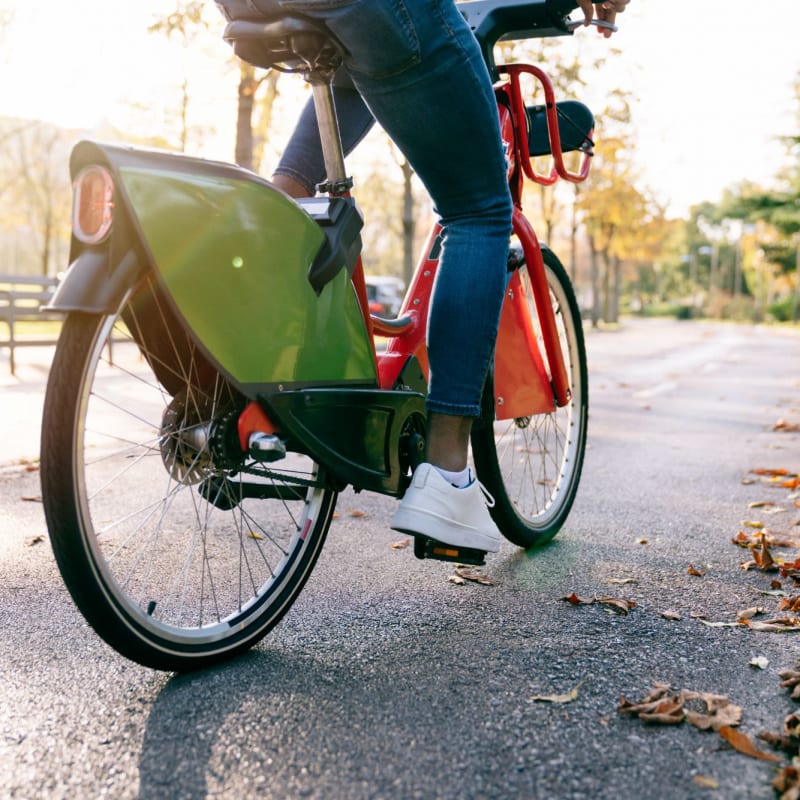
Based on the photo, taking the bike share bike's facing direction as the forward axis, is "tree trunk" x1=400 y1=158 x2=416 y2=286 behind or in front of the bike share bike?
in front

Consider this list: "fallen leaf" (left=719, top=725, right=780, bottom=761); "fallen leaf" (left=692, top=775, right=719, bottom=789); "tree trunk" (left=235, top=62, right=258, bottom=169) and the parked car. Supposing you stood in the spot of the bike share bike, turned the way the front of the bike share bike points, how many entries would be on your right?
2

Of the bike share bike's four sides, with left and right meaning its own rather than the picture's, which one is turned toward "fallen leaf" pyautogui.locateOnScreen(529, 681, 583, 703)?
right

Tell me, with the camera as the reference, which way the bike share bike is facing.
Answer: facing away from the viewer and to the right of the viewer

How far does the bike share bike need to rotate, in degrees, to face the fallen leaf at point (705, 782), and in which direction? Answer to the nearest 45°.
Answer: approximately 90° to its right

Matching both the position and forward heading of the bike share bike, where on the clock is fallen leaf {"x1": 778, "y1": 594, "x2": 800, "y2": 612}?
The fallen leaf is roughly at 1 o'clock from the bike share bike.

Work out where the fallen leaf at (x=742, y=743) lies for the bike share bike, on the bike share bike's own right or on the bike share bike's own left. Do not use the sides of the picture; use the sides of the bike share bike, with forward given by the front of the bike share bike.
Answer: on the bike share bike's own right

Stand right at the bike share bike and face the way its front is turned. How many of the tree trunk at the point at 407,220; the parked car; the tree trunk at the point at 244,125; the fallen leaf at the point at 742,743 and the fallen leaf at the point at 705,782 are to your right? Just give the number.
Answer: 2

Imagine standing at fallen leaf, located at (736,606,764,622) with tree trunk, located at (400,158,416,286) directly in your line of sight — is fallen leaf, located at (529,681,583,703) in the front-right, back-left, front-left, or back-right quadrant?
back-left

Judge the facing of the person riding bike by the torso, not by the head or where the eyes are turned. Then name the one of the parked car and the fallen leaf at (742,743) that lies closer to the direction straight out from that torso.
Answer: the parked car

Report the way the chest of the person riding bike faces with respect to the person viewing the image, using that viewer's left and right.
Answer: facing away from the viewer and to the right of the viewer
